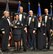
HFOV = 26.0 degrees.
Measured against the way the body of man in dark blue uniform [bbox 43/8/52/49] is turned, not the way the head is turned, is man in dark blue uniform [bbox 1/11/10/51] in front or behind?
in front

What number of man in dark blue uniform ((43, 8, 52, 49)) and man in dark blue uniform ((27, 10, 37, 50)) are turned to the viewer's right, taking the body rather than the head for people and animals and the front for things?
0

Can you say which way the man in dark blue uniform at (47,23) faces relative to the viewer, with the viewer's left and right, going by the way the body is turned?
facing the viewer and to the left of the viewer

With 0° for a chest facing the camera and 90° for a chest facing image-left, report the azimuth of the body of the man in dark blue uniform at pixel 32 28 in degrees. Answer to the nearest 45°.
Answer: approximately 45°

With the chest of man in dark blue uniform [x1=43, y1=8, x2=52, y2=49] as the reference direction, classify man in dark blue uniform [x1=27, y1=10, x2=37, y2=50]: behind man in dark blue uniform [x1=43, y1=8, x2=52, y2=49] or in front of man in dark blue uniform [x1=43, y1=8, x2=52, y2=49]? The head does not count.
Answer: in front
